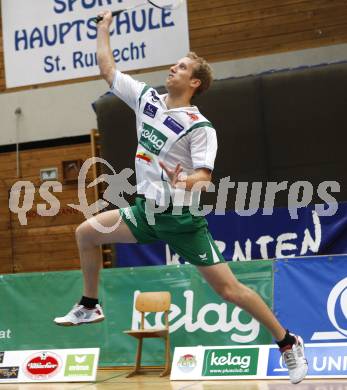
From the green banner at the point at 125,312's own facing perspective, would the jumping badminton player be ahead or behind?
ahead

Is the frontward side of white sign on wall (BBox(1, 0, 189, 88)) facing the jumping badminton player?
yes

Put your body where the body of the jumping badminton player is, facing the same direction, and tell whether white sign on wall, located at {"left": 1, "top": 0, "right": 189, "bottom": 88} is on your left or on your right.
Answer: on your right

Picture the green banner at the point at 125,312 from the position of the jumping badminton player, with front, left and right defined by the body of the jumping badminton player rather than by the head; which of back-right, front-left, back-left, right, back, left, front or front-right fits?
back-right

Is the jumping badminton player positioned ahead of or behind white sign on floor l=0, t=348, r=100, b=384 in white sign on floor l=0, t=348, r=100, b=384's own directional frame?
ahead

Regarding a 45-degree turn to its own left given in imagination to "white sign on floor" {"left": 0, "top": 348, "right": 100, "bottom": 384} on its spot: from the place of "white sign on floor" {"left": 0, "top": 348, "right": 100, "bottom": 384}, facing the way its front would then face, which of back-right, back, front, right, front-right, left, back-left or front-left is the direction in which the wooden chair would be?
front-left

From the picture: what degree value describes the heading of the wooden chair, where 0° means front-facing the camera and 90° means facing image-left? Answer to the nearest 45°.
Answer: approximately 45°

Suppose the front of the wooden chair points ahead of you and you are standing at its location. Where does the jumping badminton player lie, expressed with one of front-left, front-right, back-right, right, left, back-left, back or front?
front-left

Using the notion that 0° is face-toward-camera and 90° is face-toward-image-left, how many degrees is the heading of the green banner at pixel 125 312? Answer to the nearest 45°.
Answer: approximately 0°
